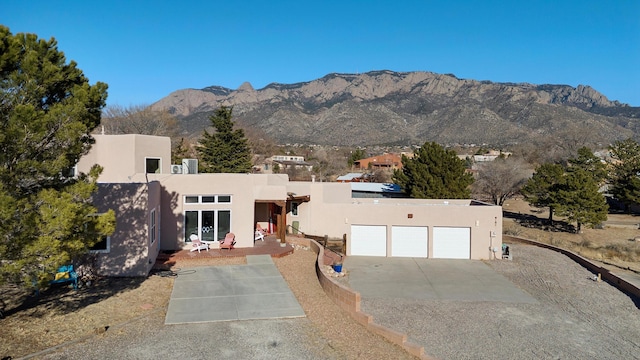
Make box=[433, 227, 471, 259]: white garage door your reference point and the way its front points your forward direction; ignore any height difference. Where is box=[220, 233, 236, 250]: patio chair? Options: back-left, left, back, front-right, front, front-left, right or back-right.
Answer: front-right

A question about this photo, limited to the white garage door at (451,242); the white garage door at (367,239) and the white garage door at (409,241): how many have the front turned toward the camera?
3

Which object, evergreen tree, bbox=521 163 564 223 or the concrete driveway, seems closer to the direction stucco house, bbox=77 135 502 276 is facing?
the concrete driveway

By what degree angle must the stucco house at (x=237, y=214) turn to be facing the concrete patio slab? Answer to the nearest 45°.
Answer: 0° — it already faces it

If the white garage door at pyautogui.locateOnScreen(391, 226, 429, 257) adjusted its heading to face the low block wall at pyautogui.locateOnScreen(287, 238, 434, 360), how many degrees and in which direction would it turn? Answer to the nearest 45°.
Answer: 0° — it already faces it

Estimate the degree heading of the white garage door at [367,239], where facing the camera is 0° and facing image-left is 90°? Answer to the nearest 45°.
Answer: approximately 0°

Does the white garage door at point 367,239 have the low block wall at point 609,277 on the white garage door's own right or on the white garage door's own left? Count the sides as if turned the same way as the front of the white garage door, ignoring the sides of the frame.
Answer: on the white garage door's own left

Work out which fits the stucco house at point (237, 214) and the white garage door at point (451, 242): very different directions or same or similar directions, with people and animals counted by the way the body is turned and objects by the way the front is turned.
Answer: same or similar directions

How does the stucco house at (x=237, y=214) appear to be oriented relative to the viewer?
toward the camera

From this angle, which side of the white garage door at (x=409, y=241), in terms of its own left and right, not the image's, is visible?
front

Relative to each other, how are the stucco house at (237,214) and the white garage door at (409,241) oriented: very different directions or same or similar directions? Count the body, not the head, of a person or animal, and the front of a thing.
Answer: same or similar directions

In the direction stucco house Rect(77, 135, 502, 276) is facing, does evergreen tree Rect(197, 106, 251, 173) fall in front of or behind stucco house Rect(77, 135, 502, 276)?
behind

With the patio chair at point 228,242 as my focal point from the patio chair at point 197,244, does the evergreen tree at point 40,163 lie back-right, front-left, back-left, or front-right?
back-right

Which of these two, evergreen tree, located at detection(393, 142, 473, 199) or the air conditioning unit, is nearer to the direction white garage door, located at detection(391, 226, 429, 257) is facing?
the air conditioning unit
